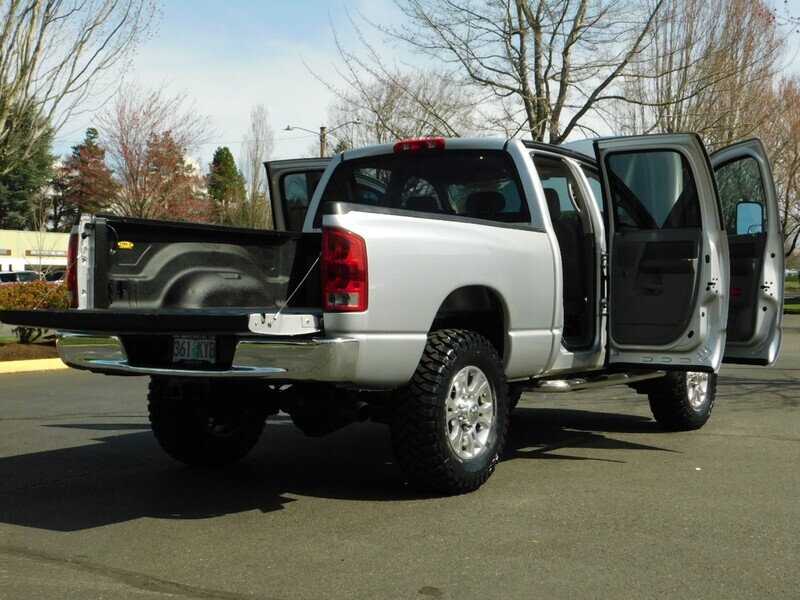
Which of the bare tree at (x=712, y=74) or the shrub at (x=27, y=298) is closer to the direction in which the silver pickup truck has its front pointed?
the bare tree

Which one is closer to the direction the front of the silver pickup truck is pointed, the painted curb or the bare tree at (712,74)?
the bare tree

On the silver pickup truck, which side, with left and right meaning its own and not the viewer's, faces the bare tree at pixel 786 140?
front

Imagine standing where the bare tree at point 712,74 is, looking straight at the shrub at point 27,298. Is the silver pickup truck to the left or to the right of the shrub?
left

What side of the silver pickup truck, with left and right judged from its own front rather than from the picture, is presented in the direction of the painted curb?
left

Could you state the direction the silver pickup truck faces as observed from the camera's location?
facing away from the viewer and to the right of the viewer

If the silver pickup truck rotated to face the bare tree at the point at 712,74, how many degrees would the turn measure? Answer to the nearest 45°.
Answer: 0° — it already faces it

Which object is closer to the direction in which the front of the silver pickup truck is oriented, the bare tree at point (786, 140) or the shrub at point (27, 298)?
the bare tree
